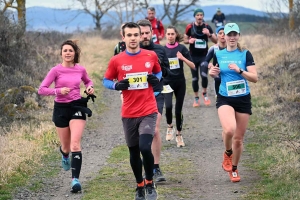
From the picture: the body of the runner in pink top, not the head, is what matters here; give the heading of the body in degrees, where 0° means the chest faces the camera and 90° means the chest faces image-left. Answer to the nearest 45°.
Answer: approximately 0°

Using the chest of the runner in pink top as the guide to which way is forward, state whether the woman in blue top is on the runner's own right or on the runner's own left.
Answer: on the runner's own left

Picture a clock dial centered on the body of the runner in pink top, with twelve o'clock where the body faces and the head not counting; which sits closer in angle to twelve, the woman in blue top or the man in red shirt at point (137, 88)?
the man in red shirt

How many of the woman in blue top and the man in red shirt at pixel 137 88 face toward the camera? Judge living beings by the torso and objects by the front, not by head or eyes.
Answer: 2

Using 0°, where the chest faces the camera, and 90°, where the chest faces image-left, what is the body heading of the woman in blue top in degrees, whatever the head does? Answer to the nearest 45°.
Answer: approximately 0°

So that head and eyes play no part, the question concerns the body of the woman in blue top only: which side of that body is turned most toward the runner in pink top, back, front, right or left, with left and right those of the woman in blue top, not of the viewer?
right

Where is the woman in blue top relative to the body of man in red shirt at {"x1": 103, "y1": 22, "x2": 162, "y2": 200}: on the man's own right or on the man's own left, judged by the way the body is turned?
on the man's own left

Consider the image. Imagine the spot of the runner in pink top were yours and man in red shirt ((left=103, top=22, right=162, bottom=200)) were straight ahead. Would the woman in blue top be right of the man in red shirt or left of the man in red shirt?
left

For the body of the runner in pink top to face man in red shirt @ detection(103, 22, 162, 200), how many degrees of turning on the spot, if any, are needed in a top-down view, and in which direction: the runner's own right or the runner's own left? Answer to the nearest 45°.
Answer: approximately 45° to the runner's own left
